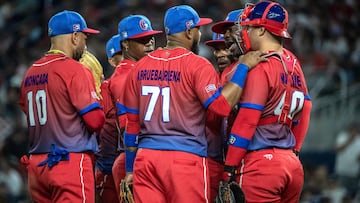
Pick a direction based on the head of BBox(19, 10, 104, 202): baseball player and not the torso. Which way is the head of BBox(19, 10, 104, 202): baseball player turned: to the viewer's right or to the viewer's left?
to the viewer's right

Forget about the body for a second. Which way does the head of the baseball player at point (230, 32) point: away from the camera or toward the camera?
toward the camera

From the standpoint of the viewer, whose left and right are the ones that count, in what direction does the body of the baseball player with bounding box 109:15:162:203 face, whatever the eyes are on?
facing the viewer and to the right of the viewer

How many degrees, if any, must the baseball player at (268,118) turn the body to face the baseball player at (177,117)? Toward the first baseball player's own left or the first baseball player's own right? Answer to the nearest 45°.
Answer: approximately 45° to the first baseball player's own left

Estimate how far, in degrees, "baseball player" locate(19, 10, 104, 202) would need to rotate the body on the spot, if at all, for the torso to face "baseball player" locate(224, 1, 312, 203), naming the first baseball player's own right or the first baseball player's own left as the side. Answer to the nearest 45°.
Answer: approximately 90° to the first baseball player's own right

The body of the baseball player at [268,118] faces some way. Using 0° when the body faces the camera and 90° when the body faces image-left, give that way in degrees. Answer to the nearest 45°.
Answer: approximately 135°

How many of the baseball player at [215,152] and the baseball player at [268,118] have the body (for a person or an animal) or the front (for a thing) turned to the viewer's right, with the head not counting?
0

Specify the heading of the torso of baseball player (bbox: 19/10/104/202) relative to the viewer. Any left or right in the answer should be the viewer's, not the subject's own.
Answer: facing away from the viewer and to the right of the viewer

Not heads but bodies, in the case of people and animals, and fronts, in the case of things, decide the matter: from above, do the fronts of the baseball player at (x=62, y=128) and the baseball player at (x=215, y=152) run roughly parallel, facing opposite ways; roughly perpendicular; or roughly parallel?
roughly parallel, facing opposite ways

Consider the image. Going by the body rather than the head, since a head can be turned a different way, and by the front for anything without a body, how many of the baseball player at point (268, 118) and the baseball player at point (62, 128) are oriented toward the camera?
0

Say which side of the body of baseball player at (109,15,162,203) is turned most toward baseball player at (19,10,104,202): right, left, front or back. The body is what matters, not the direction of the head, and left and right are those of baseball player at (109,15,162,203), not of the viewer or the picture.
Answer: right
